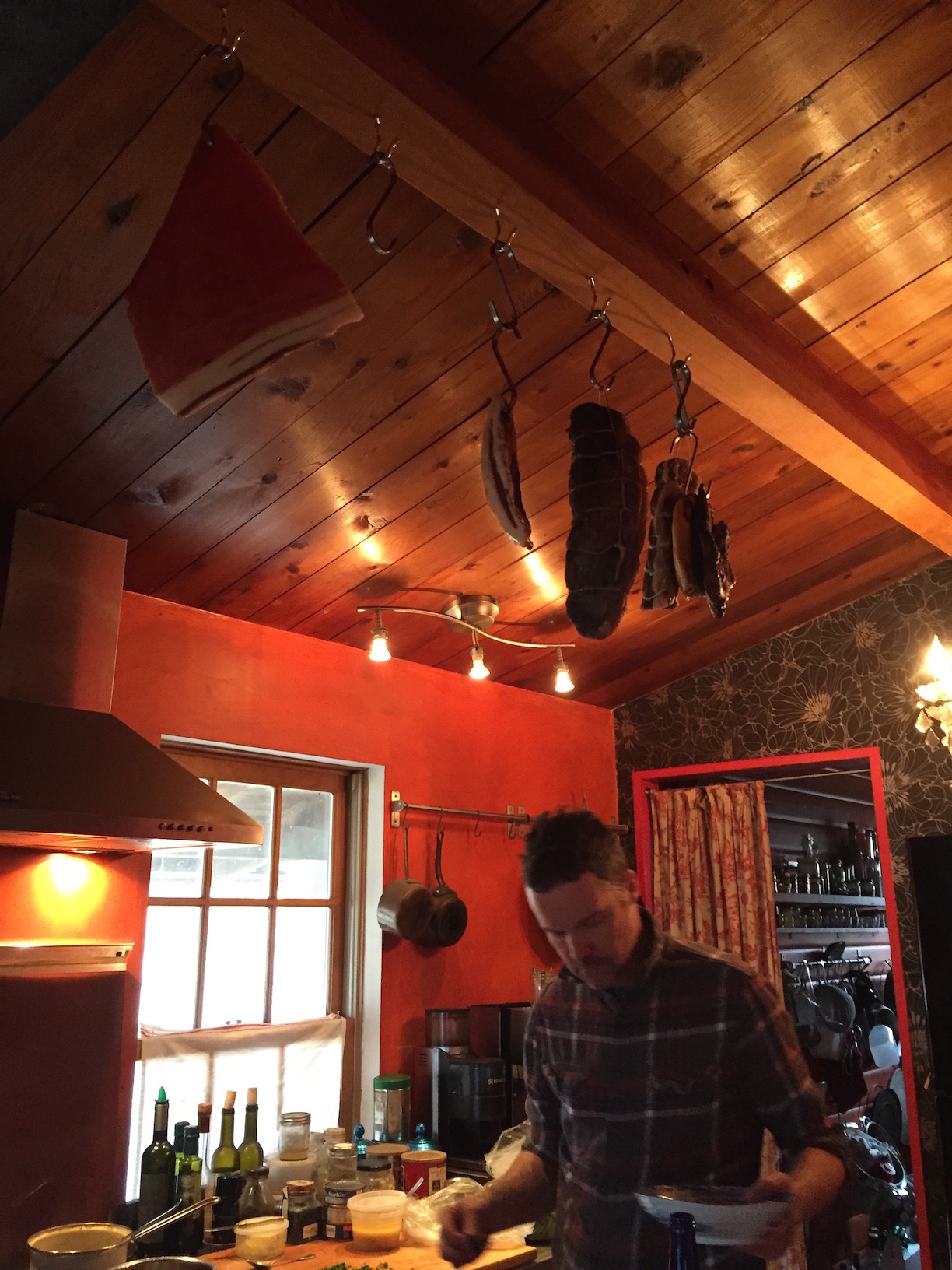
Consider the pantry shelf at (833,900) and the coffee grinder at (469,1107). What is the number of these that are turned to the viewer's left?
0

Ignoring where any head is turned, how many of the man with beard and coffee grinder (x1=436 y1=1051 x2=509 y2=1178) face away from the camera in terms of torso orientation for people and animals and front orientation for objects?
0

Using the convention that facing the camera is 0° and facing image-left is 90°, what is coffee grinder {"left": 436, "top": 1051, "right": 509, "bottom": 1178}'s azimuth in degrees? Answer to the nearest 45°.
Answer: approximately 315°

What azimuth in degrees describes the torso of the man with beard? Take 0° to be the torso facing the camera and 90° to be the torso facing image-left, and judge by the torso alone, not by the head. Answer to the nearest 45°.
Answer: approximately 45°

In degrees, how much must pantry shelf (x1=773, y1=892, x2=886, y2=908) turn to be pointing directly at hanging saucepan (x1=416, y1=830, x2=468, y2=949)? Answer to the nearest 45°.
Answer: approximately 45° to its right

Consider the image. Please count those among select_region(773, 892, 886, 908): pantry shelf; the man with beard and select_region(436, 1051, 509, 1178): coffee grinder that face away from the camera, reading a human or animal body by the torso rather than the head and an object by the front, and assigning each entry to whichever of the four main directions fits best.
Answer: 0

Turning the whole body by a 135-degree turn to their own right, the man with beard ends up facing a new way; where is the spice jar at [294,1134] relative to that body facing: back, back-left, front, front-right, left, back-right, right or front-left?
front-left

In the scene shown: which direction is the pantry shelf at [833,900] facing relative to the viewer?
toward the camera

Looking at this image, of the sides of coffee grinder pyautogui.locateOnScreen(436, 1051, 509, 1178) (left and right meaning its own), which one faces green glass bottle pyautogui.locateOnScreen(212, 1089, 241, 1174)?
right

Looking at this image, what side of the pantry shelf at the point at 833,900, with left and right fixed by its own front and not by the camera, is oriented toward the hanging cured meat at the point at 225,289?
front

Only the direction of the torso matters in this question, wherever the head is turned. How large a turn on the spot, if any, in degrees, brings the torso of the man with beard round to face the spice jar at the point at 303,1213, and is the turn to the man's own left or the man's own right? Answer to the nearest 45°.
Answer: approximately 90° to the man's own right

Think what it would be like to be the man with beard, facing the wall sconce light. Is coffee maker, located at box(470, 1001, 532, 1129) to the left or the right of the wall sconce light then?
left

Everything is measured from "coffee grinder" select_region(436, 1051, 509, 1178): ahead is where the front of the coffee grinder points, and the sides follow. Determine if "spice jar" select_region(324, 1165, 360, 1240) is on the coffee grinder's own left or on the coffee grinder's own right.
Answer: on the coffee grinder's own right

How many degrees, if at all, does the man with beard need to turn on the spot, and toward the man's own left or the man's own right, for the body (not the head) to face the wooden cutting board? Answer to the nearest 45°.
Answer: approximately 90° to the man's own right

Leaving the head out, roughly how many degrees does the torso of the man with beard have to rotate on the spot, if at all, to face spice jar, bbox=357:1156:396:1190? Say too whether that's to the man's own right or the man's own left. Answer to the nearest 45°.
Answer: approximately 90° to the man's own right
